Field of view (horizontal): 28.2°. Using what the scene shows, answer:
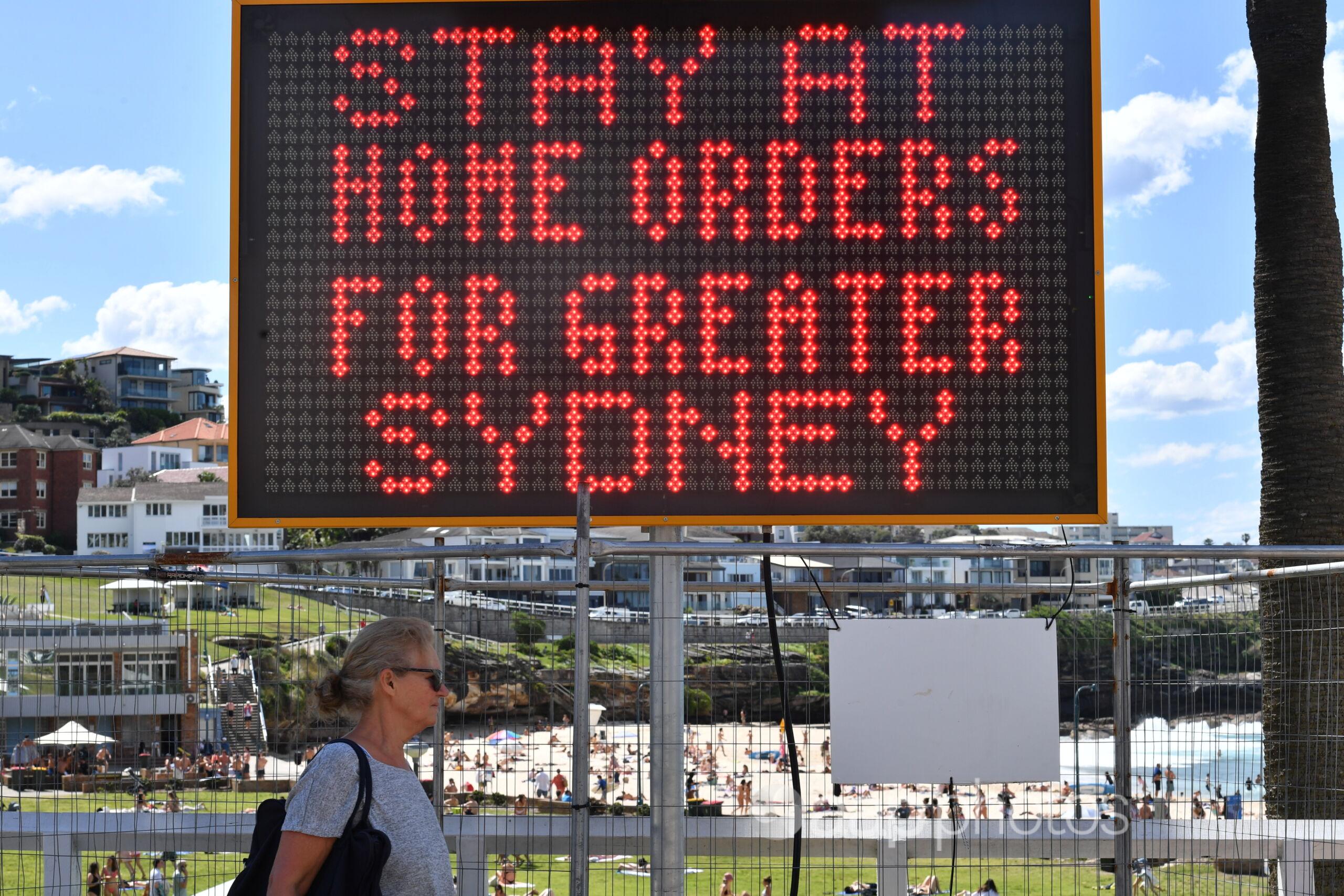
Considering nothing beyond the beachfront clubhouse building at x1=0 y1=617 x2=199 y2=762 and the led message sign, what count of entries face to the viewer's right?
0

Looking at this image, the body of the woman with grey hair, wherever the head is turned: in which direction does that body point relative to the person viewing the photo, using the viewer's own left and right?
facing to the right of the viewer

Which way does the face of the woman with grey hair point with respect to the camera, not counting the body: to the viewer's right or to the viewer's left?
to the viewer's right

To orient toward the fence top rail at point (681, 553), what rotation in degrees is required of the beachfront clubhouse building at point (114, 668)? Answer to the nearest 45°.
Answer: approximately 45° to its left

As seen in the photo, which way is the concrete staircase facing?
toward the camera

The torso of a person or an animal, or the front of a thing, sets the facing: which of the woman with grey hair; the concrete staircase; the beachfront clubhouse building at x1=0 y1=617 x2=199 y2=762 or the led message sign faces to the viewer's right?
the woman with grey hair

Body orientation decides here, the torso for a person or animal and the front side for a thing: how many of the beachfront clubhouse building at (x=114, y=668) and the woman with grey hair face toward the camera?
1

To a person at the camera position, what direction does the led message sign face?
facing the viewer

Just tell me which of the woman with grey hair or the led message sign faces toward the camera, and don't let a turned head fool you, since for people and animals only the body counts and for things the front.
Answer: the led message sign
